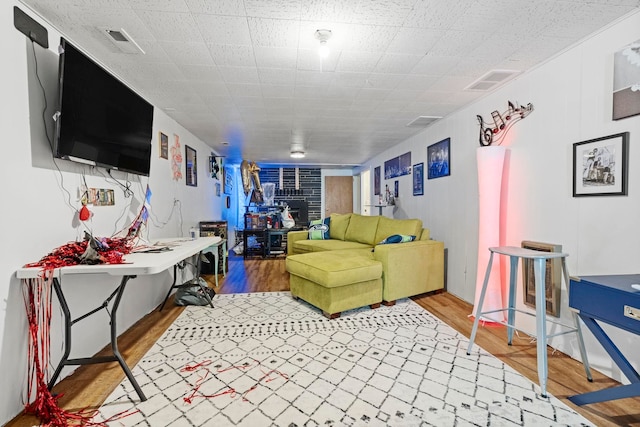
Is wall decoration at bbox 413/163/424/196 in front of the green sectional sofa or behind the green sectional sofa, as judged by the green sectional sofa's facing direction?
behind

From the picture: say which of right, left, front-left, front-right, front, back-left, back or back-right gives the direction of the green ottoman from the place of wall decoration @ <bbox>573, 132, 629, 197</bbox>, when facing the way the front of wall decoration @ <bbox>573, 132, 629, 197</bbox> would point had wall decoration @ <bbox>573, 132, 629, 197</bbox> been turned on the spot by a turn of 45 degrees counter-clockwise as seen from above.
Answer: right

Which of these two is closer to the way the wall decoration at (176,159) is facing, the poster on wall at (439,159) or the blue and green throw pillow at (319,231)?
the poster on wall

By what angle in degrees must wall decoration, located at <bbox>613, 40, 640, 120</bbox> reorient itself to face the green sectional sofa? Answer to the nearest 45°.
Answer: approximately 45° to its right

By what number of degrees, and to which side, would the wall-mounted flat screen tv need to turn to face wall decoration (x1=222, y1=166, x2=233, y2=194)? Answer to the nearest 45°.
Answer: approximately 90° to its left

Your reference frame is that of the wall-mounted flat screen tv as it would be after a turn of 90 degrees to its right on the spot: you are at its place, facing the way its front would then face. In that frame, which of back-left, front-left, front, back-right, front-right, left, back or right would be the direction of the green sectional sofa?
back-left

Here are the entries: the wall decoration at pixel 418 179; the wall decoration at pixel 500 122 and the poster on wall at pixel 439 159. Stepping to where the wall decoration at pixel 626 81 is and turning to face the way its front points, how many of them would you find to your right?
3

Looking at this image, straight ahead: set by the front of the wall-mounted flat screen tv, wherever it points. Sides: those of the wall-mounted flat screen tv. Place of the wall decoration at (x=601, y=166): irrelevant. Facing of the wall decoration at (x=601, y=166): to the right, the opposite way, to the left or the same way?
the opposite way

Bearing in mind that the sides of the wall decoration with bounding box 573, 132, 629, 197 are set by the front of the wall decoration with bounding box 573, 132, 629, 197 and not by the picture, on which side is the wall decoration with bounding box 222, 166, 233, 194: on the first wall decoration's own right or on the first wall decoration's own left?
on the first wall decoration's own right

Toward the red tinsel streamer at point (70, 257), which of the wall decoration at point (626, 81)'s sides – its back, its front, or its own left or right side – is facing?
front

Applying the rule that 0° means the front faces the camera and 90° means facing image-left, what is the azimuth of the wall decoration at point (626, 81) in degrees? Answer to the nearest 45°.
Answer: approximately 45°

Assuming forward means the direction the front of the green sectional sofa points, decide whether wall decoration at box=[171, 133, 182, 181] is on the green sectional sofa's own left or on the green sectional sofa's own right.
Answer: on the green sectional sofa's own right

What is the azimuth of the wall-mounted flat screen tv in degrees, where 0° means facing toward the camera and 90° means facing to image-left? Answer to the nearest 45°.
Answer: approximately 315°

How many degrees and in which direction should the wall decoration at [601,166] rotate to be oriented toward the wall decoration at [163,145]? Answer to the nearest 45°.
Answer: approximately 45° to its right

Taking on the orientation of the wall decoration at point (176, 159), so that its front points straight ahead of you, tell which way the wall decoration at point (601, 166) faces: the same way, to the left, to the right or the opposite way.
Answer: the opposite way

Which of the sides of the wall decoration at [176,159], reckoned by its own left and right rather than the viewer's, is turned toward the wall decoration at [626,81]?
front
